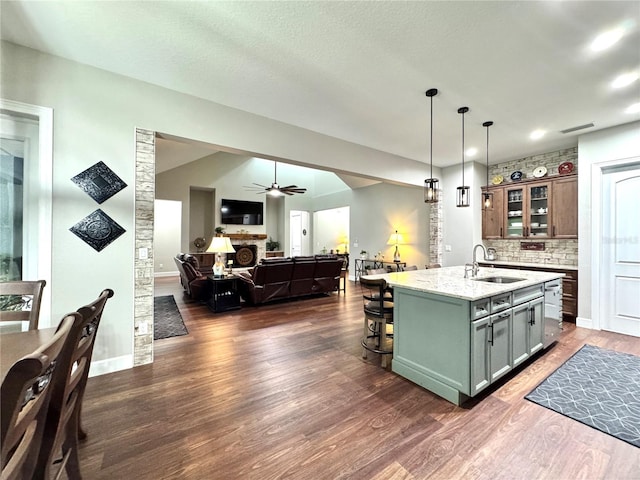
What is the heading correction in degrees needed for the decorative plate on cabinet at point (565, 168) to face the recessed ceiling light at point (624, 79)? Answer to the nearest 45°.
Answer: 0° — it already faces it

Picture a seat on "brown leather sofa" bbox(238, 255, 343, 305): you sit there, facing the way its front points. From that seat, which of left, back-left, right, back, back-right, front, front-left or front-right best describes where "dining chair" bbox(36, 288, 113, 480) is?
back-left

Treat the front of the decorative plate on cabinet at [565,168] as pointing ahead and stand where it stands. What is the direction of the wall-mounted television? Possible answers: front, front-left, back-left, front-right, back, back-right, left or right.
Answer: right

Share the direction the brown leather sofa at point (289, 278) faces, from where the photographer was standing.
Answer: facing away from the viewer and to the left of the viewer

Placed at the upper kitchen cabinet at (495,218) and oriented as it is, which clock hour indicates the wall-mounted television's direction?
The wall-mounted television is roughly at 3 o'clock from the upper kitchen cabinet.

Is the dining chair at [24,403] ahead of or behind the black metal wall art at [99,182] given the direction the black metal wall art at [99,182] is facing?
ahead

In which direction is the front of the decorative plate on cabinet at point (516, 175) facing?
toward the camera

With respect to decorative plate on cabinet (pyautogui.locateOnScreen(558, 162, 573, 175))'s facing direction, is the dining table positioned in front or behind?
in front

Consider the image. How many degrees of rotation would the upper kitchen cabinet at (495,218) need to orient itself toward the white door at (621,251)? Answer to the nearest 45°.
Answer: approximately 45° to its left

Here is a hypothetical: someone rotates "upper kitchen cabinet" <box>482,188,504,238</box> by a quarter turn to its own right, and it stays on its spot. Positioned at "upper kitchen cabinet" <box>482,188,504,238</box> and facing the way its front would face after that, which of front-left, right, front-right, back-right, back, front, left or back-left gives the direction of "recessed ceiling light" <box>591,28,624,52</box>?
left

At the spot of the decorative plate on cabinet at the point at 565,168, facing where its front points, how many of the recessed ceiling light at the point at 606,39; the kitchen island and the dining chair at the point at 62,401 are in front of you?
3

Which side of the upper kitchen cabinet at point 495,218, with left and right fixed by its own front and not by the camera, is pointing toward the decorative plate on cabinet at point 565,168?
left

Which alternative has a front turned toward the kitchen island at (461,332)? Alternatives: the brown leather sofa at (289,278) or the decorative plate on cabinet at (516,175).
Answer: the decorative plate on cabinet

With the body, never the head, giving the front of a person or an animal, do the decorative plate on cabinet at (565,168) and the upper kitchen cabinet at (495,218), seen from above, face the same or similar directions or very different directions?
same or similar directions

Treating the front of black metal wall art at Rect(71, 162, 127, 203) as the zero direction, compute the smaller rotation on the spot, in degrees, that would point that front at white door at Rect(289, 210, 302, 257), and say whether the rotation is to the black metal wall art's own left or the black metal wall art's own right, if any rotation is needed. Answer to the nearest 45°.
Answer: approximately 135° to the black metal wall art's own left

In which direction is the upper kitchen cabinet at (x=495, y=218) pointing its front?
toward the camera

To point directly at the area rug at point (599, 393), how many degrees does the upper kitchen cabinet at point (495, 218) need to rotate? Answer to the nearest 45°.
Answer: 0° — it already faces it
